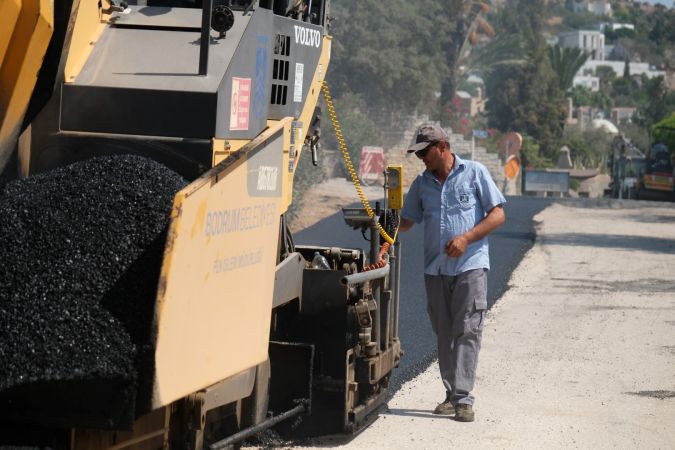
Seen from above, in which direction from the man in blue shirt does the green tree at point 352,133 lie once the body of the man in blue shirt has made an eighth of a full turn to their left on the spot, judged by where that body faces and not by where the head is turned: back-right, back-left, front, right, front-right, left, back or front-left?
back

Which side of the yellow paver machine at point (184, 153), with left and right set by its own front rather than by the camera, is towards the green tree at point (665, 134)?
back

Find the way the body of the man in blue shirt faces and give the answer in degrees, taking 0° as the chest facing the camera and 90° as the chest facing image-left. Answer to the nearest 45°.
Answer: approximately 45°

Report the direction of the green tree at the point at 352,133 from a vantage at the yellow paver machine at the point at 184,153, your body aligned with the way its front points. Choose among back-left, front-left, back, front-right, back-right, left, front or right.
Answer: back-right

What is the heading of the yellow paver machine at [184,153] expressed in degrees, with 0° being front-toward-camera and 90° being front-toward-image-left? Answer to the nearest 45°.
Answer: approximately 45°

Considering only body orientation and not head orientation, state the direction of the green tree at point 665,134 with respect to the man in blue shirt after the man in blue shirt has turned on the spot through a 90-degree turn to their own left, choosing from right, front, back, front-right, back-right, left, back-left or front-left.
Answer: back-left

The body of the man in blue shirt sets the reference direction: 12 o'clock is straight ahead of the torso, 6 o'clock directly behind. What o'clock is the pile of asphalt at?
The pile of asphalt is roughly at 11 o'clock from the man in blue shirt.
